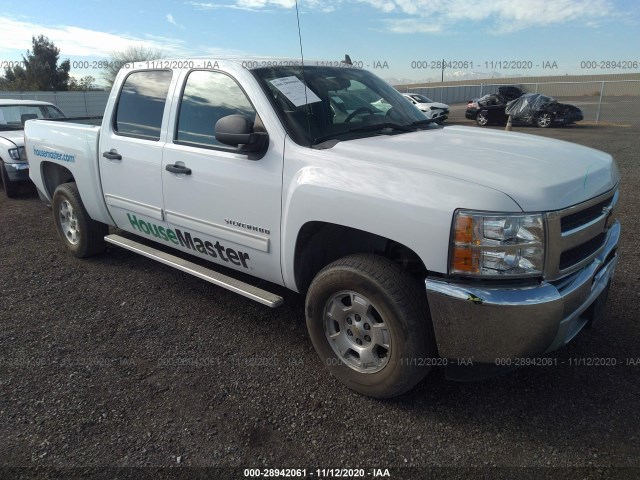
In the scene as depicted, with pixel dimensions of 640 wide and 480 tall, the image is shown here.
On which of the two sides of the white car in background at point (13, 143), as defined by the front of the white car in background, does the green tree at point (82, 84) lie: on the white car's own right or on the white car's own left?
on the white car's own left

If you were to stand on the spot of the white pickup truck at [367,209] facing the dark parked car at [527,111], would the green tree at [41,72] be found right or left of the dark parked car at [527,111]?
left

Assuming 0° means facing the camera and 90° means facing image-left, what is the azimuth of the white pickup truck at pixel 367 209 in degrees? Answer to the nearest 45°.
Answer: approximately 315°

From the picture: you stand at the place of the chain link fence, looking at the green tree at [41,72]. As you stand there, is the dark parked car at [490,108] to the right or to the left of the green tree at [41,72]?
left

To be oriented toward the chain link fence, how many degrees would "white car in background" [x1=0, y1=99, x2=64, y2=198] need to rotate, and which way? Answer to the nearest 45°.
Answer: approximately 45° to its left

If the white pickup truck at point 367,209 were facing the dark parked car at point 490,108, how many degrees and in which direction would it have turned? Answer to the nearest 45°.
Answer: approximately 135° to its left

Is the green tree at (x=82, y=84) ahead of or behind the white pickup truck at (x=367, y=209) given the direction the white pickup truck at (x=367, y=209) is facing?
behind

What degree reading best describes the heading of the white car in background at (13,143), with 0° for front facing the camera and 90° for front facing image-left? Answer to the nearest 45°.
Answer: approximately 315°

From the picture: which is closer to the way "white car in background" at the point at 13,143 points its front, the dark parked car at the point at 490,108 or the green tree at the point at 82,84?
the dark parked car

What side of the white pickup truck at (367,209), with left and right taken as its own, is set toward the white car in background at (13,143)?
back

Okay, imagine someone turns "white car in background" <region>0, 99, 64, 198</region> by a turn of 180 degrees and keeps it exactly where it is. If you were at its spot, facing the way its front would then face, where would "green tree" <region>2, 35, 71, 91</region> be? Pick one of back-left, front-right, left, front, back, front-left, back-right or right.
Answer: front-right
